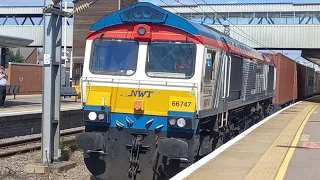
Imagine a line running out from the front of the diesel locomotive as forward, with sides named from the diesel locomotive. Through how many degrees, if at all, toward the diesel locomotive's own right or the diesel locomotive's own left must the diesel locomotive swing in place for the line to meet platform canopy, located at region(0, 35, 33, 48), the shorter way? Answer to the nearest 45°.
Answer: approximately 90° to the diesel locomotive's own right

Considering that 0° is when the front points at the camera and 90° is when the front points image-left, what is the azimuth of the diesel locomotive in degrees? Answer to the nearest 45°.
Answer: approximately 45°

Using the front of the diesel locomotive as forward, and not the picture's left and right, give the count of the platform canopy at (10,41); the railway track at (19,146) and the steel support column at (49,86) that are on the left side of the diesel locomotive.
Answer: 0

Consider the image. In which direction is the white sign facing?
toward the camera

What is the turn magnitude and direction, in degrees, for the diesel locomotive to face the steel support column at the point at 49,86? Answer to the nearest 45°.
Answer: approximately 90° to its right

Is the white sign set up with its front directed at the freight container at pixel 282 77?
no

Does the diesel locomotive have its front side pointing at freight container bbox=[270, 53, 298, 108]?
no

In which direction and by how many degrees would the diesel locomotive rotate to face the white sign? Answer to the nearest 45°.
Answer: approximately 90° to its right

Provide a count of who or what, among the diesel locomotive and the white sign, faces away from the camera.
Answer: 0

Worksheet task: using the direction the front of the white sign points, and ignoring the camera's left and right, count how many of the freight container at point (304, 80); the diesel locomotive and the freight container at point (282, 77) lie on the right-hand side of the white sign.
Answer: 0
